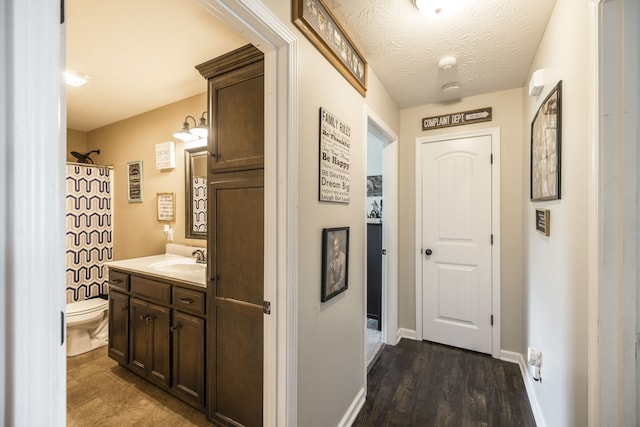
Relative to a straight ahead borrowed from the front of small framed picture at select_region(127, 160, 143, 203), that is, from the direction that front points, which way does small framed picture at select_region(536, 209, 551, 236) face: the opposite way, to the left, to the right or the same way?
to the right

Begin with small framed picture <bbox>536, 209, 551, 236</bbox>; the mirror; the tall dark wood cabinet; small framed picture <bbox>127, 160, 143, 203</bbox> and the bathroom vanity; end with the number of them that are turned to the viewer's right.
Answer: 0

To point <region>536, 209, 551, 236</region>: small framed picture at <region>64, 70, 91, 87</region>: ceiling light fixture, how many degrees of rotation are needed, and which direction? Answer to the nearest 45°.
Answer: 0° — it already faces it

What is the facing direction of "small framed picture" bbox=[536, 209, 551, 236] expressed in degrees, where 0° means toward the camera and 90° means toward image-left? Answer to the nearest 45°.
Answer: approximately 45°

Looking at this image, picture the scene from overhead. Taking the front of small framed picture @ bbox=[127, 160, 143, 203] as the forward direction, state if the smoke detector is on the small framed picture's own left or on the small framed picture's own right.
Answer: on the small framed picture's own left

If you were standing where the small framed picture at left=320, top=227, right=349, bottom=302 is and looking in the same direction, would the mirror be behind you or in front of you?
behind

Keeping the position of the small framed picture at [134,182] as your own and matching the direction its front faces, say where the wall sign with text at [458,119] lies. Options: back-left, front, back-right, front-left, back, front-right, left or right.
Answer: left

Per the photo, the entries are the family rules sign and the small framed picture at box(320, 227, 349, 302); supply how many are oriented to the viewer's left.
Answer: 0
